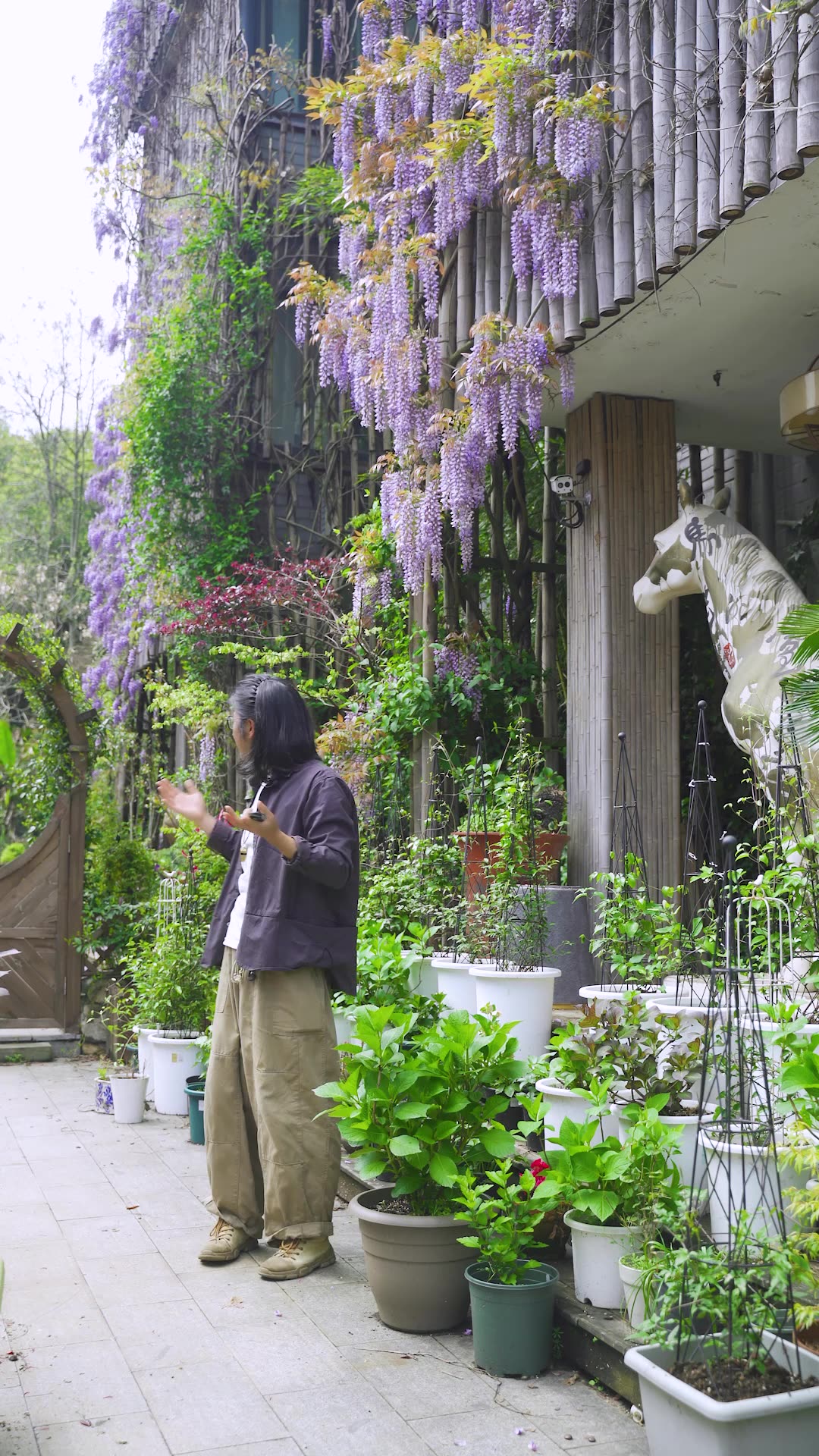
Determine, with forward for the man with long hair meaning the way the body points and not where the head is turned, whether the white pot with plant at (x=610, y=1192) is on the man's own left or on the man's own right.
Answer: on the man's own left

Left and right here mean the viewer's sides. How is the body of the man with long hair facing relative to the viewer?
facing the viewer and to the left of the viewer

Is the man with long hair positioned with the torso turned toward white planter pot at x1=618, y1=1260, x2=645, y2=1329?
no

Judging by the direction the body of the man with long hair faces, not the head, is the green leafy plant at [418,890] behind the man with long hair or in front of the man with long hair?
behind

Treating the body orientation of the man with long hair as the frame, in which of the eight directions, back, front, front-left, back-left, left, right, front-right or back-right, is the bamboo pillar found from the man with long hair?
back

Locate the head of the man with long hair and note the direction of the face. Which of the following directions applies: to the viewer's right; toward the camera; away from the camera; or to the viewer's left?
to the viewer's left

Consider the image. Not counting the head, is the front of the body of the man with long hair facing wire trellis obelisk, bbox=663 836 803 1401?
no

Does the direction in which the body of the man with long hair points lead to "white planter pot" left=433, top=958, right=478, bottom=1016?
no
